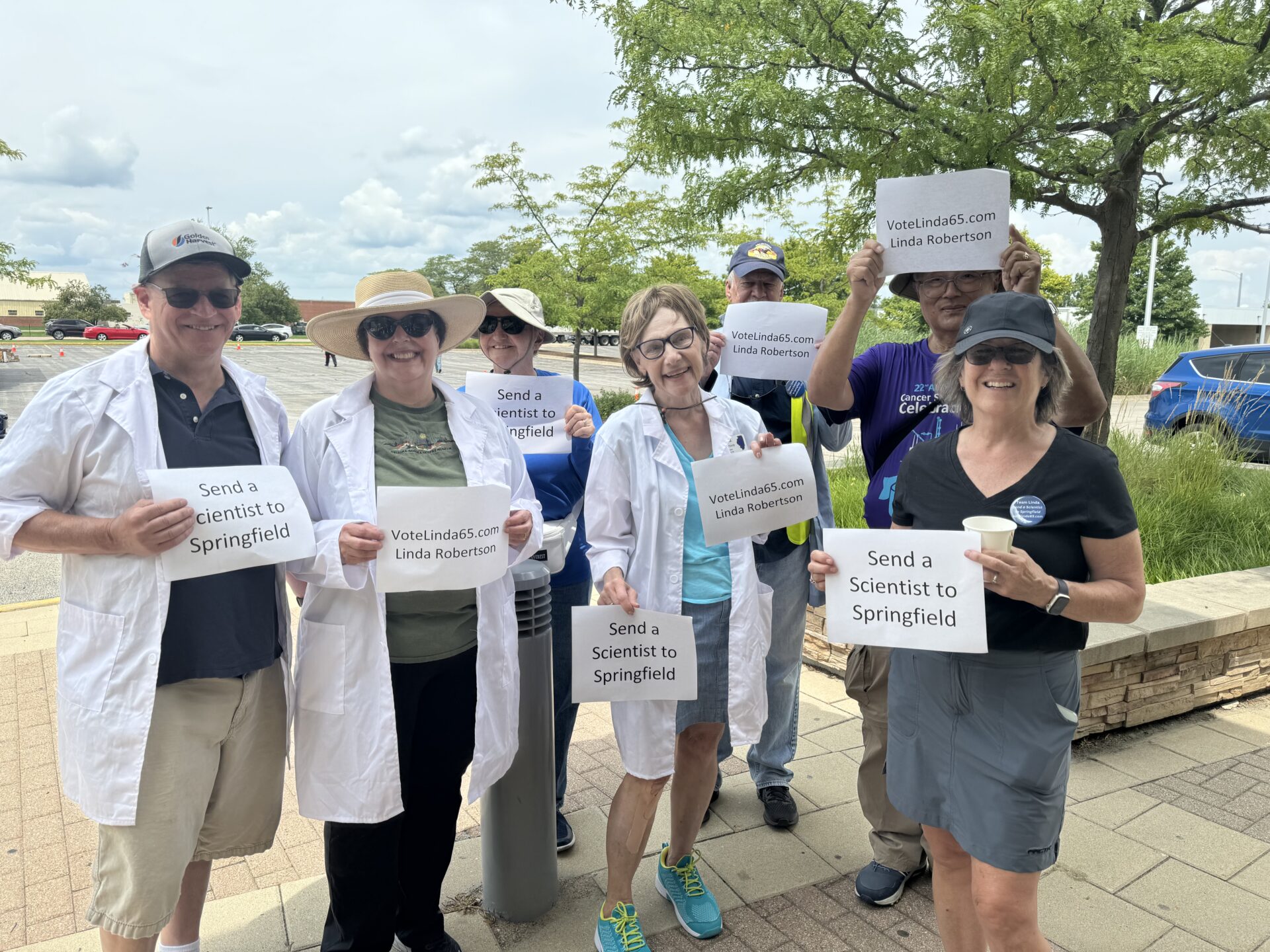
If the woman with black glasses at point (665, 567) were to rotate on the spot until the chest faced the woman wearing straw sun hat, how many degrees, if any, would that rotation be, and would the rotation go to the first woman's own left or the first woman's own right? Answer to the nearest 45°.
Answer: approximately 90° to the first woman's own right

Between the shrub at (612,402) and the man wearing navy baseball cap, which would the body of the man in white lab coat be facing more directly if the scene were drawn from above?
the man wearing navy baseball cap

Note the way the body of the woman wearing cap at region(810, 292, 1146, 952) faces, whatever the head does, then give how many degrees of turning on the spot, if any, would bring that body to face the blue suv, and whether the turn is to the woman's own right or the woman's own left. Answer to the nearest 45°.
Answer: approximately 180°

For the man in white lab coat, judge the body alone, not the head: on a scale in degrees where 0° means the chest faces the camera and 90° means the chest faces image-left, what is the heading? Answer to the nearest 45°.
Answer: approximately 315°

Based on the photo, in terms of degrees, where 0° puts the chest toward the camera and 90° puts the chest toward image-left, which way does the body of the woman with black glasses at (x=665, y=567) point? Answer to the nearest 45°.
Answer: approximately 0°

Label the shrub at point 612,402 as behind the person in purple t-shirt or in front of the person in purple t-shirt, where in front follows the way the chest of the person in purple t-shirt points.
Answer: behind
